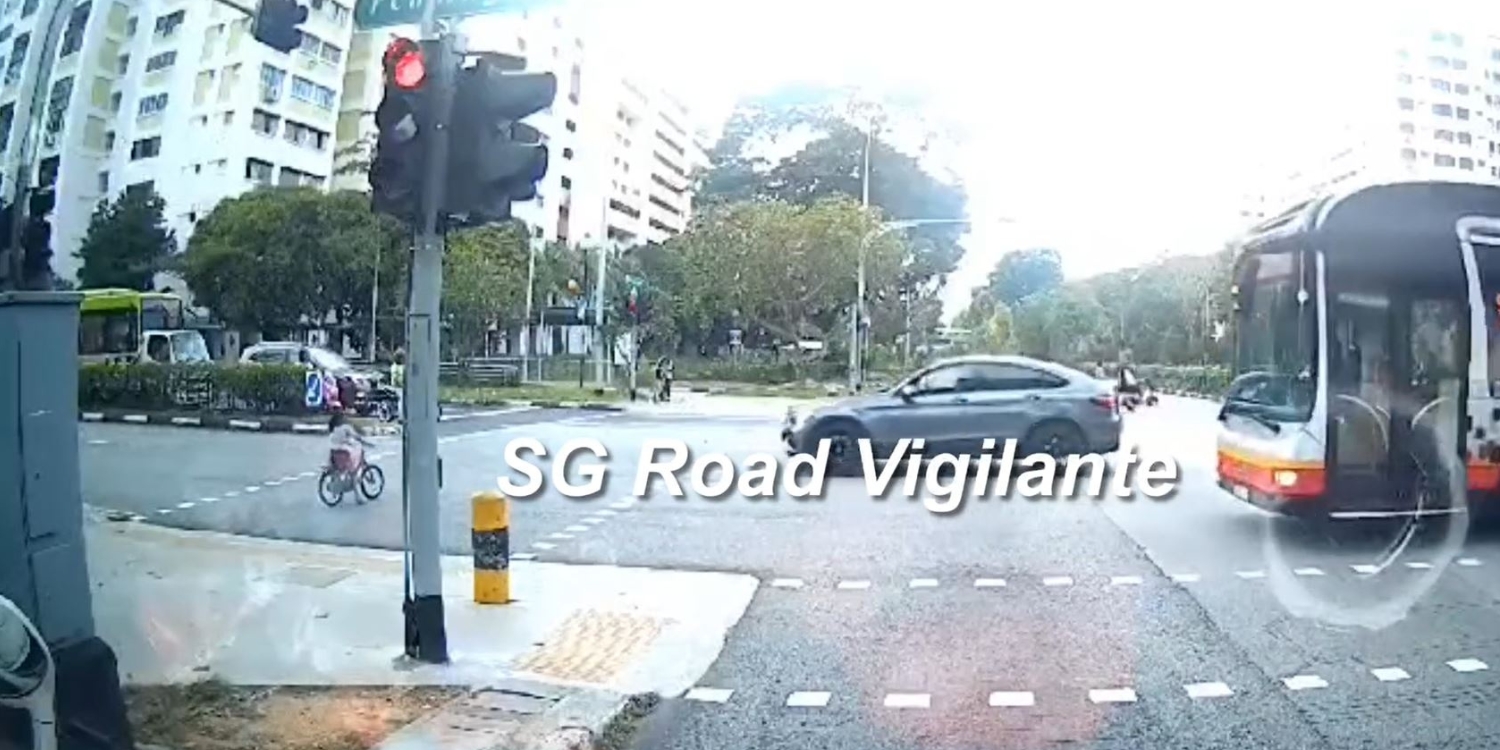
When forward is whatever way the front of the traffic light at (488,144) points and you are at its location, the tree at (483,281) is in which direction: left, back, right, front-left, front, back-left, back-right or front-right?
left

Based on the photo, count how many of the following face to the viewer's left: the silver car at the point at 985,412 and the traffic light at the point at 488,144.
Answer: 1

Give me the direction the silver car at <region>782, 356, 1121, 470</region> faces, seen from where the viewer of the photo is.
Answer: facing to the left of the viewer

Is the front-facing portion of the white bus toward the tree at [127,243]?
no

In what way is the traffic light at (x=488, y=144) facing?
to the viewer's right

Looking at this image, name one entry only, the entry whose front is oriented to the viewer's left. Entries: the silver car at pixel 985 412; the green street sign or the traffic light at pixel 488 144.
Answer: the silver car

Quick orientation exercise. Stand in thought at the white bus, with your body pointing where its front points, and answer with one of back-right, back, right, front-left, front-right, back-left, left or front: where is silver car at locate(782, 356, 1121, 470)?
front-right

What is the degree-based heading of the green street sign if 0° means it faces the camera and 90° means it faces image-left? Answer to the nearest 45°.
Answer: approximately 0°
